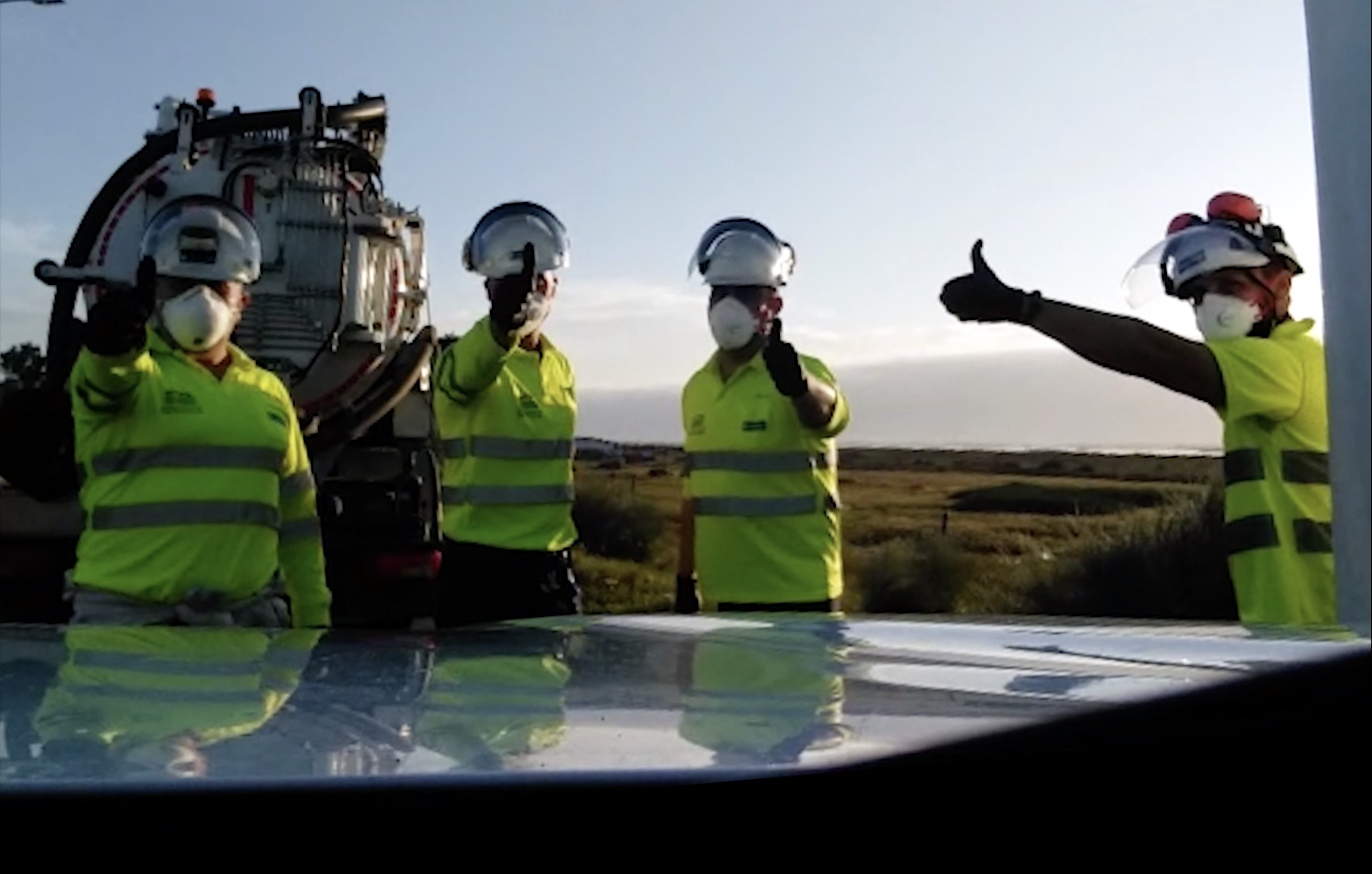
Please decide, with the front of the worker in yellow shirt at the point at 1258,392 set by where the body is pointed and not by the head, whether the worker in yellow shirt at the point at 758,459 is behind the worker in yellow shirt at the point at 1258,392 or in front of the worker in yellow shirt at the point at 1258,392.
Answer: in front

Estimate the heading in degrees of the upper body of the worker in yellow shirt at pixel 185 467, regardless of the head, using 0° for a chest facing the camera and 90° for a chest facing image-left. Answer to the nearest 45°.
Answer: approximately 0°

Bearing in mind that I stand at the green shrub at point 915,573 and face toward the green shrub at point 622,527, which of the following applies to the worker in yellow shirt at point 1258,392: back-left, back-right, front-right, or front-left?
back-left

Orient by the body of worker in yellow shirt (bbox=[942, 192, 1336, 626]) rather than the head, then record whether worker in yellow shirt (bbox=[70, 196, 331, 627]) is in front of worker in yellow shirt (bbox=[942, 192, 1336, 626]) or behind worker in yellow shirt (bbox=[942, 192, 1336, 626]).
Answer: in front

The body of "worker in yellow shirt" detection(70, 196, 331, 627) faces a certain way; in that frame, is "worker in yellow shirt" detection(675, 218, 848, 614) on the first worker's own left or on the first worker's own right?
on the first worker's own left

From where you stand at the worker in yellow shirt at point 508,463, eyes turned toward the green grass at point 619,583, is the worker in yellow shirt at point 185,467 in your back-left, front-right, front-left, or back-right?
back-left

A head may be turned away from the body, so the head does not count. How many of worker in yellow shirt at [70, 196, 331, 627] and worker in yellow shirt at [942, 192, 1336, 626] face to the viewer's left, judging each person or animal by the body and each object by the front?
1

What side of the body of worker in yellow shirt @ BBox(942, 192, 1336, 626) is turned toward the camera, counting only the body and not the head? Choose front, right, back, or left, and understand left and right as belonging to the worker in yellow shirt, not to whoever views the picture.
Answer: left

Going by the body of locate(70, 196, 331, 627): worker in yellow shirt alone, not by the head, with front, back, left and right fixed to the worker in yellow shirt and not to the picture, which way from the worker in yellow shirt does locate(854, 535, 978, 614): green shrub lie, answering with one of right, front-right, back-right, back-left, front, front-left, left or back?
back-left

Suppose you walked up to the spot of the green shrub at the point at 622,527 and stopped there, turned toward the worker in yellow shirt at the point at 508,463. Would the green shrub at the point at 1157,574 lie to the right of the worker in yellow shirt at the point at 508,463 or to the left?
left
